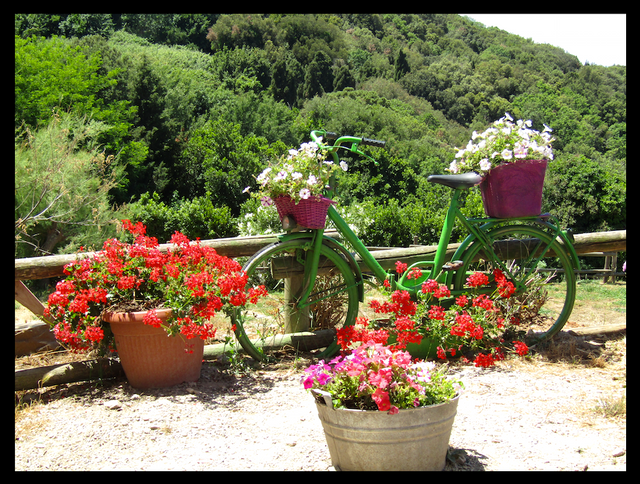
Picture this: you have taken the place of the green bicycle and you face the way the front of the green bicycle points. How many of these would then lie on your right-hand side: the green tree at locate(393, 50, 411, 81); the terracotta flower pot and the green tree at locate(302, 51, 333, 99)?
2

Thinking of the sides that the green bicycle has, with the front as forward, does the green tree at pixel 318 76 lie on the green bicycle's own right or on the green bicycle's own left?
on the green bicycle's own right

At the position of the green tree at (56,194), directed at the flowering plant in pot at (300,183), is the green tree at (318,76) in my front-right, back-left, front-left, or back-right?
back-left

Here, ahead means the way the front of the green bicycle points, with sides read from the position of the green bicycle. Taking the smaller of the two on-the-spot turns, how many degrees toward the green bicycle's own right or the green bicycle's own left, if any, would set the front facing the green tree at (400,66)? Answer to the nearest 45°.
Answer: approximately 90° to the green bicycle's own right

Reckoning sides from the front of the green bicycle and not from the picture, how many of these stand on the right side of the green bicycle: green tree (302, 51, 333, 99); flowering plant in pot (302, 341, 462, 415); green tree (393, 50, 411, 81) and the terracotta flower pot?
2

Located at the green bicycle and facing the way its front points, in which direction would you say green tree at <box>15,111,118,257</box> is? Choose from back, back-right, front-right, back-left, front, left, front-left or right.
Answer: front-right

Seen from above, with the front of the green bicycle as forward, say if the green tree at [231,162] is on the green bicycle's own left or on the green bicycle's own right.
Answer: on the green bicycle's own right

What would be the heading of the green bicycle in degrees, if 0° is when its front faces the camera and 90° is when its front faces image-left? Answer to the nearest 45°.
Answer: approximately 90°
